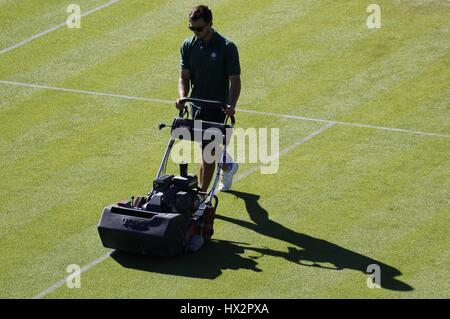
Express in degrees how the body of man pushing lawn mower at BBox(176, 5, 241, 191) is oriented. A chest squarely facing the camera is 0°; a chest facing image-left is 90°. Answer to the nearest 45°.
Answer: approximately 45°

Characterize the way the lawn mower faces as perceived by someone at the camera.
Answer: facing the viewer and to the left of the viewer
